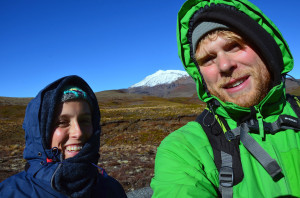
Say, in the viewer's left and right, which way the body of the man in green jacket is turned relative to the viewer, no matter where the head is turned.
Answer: facing the viewer

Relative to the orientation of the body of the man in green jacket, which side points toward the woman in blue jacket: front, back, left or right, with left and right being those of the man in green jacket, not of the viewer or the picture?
right
